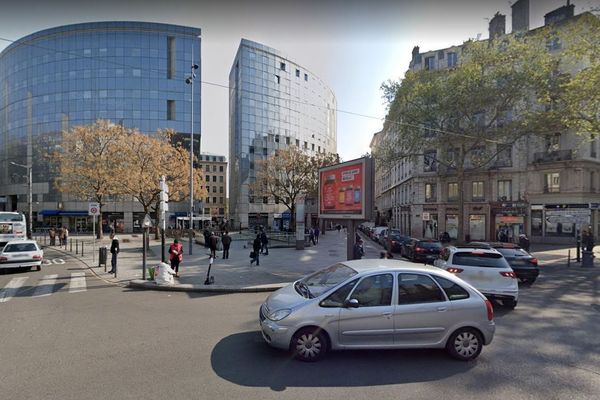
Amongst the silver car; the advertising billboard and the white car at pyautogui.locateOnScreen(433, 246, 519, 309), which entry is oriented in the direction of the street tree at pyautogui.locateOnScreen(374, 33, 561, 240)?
the white car

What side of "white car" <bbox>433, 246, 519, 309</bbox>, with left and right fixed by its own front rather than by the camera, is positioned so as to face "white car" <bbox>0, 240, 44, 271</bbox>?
left

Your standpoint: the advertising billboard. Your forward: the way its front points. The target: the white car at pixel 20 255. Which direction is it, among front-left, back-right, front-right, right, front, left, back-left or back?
front-right

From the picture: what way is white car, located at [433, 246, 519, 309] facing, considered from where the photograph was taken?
facing away from the viewer

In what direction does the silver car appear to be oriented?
to the viewer's left

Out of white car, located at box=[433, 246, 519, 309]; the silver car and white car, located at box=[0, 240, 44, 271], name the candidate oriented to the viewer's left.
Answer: the silver car

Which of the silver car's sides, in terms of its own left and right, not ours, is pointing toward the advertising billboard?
right

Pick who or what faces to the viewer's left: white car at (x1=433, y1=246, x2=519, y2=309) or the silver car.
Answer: the silver car

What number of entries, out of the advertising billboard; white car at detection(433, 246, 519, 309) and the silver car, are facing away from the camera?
1
